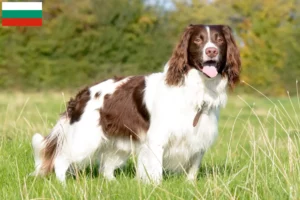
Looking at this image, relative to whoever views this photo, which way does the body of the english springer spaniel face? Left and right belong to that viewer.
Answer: facing the viewer and to the right of the viewer
